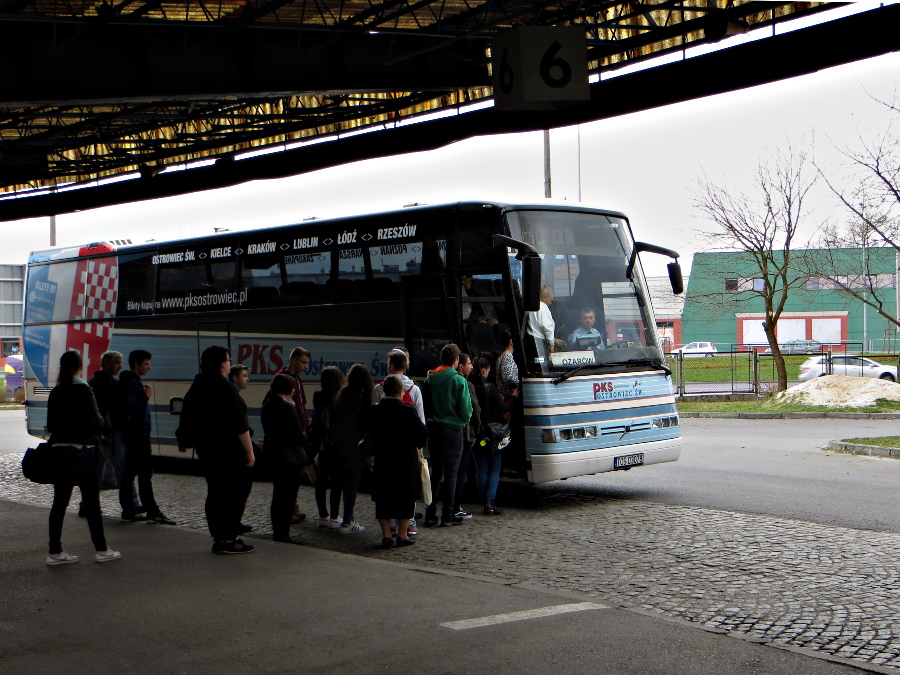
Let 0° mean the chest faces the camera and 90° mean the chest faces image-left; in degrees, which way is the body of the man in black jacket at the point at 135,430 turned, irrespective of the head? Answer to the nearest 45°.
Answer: approximately 270°

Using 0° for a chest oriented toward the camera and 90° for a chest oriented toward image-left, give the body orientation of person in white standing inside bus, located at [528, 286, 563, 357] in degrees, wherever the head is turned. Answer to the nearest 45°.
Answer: approximately 270°

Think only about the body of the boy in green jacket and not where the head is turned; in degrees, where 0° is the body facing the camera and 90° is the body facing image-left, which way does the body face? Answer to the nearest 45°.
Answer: approximately 225°

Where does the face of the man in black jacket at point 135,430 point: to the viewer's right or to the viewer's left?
to the viewer's right

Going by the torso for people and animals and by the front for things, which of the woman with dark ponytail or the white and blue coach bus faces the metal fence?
the woman with dark ponytail

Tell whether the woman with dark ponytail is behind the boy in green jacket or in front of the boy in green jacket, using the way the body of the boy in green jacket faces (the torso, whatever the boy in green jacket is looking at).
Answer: behind

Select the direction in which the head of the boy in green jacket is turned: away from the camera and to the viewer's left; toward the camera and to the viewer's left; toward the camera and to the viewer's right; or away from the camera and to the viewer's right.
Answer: away from the camera and to the viewer's right
